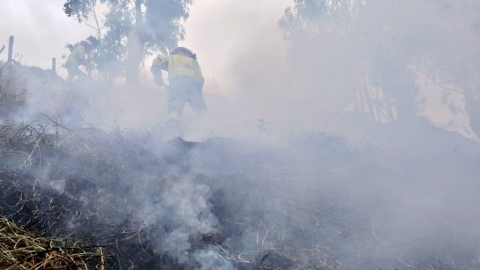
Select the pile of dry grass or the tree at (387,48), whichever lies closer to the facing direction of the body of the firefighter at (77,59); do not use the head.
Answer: the tree

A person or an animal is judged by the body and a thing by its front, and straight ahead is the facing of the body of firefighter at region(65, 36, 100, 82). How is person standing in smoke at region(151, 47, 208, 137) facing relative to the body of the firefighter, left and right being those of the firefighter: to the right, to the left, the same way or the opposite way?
to the left

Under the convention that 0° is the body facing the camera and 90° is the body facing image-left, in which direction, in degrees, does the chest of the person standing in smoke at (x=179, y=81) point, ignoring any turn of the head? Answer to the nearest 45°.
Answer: approximately 180°

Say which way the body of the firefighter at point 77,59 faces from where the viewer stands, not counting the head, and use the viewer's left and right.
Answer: facing to the right of the viewer

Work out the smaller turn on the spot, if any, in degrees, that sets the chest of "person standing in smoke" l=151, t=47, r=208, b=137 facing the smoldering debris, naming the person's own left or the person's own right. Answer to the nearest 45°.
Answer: approximately 180°

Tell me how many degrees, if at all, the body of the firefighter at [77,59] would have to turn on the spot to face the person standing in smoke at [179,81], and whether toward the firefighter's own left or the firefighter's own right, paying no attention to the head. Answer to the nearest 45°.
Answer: approximately 45° to the firefighter's own right

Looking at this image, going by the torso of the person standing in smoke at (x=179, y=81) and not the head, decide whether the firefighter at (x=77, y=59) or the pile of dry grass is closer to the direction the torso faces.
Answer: the firefighter

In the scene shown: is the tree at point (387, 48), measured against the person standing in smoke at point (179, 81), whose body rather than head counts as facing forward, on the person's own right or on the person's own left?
on the person's own right

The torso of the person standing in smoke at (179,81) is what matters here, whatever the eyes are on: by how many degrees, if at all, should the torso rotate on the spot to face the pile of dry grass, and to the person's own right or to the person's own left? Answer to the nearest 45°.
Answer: approximately 180°

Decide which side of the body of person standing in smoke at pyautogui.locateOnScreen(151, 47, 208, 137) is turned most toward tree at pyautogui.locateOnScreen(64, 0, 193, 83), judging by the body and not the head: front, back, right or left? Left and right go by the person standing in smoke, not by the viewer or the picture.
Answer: front

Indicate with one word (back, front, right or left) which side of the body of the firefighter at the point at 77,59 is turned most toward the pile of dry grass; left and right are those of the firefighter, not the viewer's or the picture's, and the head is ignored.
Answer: right

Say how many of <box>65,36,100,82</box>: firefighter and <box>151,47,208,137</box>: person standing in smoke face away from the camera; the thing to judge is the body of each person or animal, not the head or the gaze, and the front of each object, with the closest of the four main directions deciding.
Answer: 1

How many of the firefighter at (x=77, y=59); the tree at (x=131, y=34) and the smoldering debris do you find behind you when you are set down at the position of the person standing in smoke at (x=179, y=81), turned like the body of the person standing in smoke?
1
